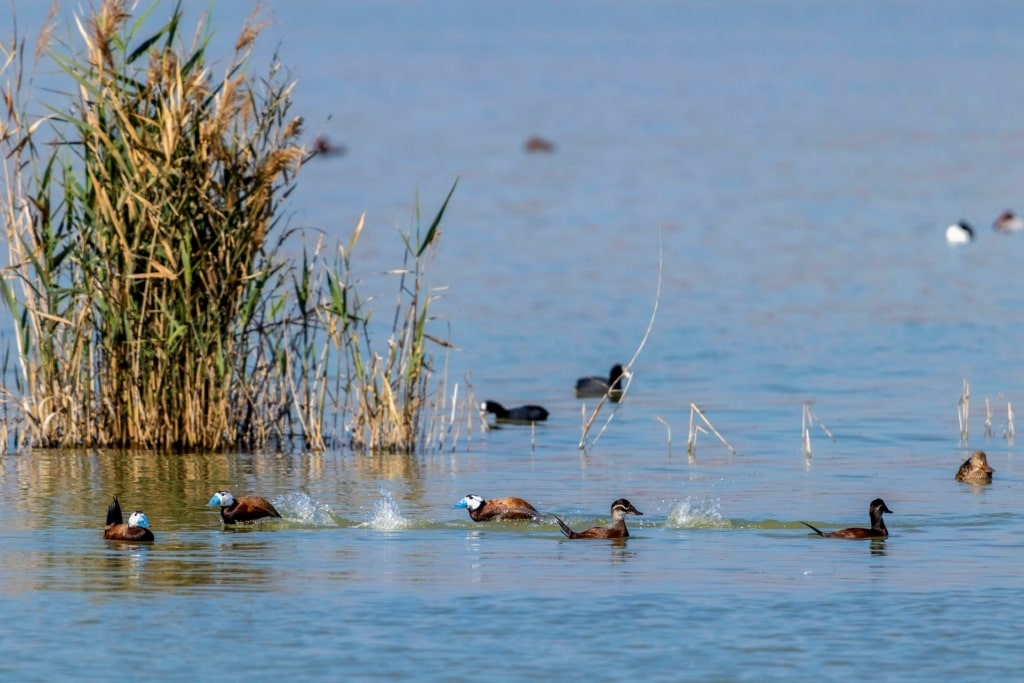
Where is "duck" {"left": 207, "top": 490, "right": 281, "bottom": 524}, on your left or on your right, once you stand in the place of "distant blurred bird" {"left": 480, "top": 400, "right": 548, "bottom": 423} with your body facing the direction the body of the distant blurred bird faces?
on your left

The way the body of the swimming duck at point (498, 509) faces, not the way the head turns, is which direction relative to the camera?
to the viewer's left

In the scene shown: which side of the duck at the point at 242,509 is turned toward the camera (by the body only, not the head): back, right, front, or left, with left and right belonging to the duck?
left

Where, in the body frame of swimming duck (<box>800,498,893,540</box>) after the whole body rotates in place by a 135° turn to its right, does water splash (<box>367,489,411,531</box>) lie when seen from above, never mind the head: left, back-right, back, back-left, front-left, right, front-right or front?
front-right

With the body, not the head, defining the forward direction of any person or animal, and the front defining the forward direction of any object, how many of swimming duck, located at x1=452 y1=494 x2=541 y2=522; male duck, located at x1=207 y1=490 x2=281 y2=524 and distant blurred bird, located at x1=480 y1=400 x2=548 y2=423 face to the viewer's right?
0

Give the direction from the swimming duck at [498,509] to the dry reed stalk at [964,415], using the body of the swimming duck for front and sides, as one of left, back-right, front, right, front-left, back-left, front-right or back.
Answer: back-right

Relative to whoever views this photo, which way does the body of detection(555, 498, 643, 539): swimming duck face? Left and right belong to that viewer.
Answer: facing to the right of the viewer

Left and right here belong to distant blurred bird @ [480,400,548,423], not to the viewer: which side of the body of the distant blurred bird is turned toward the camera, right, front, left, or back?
left

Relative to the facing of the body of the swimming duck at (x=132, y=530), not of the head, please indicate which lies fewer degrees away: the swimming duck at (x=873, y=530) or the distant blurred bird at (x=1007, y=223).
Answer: the swimming duck

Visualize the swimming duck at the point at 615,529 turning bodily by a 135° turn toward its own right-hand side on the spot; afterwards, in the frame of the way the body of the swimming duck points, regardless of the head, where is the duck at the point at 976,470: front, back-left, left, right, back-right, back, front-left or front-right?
back

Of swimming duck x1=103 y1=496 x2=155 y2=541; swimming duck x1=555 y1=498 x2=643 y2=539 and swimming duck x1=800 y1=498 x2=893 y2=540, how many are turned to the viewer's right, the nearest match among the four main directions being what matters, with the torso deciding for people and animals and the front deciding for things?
3

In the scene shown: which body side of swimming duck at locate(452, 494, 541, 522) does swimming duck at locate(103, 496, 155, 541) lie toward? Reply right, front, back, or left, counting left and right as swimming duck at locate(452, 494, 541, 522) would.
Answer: front

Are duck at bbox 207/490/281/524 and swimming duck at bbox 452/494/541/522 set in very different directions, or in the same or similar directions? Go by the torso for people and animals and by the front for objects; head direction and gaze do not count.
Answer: same or similar directions

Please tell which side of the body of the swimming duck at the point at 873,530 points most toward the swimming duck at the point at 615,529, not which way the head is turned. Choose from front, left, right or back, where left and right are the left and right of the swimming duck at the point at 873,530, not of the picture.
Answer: back

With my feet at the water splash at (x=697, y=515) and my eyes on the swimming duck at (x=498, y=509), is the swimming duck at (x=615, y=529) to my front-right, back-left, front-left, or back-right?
front-left

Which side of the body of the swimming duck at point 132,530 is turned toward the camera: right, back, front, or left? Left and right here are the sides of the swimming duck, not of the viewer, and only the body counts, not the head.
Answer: right

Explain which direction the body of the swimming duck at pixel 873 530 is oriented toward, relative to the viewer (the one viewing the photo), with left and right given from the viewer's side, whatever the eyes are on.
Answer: facing to the right of the viewer

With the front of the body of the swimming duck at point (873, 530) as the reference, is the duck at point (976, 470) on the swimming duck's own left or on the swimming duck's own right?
on the swimming duck's own left

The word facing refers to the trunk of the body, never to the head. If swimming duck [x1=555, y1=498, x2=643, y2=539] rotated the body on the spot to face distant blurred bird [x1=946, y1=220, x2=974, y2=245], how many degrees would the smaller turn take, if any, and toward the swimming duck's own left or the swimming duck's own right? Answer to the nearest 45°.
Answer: approximately 90° to the swimming duck's own left

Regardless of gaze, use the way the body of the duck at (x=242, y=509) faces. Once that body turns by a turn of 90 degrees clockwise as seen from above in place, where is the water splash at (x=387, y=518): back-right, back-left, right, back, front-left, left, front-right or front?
right
